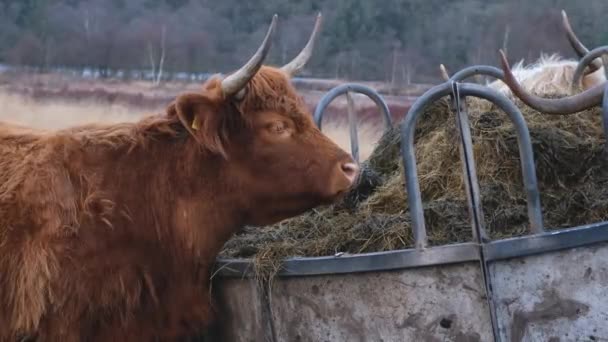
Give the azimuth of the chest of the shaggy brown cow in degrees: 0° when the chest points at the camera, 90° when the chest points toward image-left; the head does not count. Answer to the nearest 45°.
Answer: approximately 270°

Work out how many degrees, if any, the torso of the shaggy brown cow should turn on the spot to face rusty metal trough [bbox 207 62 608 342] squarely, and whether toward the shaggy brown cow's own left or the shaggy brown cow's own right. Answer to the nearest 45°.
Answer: approximately 45° to the shaggy brown cow's own right

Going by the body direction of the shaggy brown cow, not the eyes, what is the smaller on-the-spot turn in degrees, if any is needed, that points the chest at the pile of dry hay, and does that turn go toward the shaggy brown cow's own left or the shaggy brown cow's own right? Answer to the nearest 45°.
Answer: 0° — it already faces it
